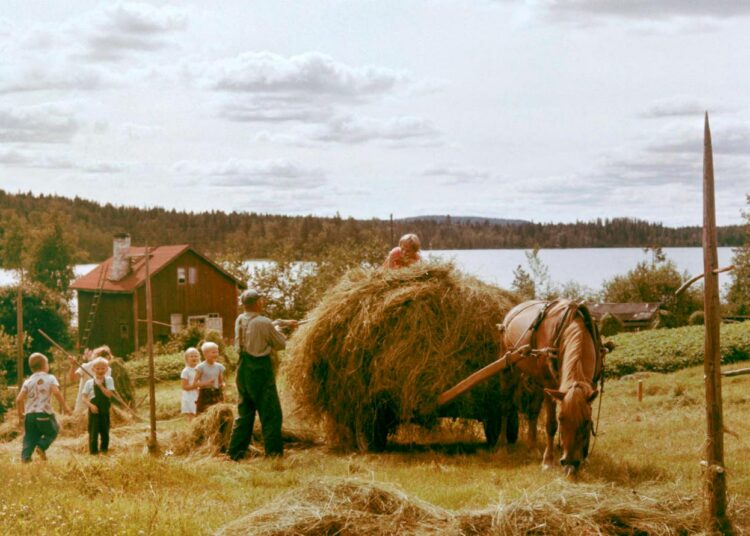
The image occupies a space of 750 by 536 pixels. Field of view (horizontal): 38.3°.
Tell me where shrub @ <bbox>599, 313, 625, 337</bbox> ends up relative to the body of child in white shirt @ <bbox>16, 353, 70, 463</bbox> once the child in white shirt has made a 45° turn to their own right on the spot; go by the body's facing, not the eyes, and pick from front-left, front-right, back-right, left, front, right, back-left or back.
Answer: front

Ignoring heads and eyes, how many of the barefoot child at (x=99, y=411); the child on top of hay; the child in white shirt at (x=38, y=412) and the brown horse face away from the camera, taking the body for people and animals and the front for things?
1

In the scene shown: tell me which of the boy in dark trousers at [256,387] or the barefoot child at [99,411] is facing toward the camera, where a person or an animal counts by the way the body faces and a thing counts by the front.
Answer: the barefoot child

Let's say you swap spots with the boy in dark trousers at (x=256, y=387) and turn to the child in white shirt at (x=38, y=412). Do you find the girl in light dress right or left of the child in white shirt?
right

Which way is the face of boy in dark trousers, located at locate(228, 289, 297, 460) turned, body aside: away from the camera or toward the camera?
away from the camera

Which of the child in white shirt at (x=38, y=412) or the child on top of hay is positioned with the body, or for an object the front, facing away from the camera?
the child in white shirt

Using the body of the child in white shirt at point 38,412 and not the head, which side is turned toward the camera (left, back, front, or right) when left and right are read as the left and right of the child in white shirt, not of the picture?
back

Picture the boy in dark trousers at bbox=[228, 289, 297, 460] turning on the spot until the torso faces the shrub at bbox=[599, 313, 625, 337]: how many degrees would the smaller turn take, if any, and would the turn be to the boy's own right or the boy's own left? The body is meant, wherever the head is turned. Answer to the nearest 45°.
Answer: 0° — they already face it

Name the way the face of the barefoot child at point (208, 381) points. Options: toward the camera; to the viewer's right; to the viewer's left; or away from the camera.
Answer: toward the camera

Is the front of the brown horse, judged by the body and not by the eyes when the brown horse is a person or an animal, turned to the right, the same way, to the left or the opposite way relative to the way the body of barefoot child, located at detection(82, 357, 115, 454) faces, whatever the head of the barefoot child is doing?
the same way

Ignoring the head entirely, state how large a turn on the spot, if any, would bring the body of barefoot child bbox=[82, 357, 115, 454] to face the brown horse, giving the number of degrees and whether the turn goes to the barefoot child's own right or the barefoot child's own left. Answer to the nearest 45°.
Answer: approximately 45° to the barefoot child's own left

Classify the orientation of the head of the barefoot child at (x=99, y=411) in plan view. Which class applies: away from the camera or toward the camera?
toward the camera

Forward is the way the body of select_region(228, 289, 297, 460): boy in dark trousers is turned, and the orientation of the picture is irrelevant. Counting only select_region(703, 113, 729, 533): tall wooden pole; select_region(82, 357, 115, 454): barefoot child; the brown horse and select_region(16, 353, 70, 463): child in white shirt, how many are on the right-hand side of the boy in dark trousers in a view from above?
2

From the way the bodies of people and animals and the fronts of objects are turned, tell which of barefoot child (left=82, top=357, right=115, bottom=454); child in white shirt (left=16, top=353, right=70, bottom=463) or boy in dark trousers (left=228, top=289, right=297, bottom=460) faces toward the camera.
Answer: the barefoot child

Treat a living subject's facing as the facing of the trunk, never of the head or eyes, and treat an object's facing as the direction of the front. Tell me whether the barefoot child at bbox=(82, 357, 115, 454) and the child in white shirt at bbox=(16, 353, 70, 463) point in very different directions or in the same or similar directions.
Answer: very different directions

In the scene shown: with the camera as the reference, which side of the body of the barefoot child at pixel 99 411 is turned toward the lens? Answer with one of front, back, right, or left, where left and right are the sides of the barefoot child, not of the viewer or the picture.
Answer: front

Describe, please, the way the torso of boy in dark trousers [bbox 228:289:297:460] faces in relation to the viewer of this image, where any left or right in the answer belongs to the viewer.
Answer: facing away from the viewer and to the right of the viewer

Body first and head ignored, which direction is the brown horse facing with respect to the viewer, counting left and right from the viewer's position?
facing the viewer and to the right of the viewer
